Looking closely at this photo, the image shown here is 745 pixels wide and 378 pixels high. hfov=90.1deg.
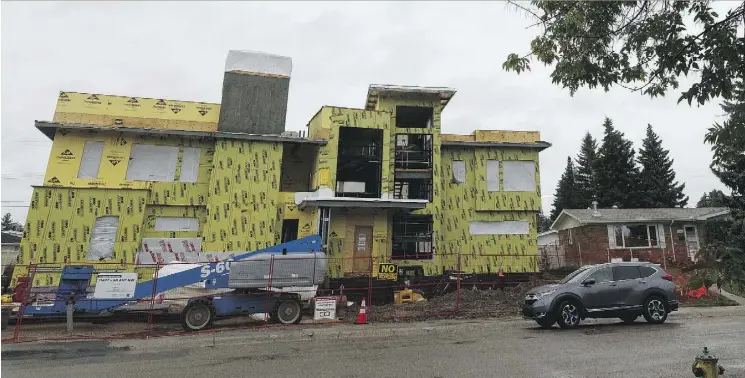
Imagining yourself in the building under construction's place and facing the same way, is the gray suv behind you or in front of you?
in front

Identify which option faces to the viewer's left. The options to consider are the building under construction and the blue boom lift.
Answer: the blue boom lift

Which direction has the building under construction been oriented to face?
toward the camera

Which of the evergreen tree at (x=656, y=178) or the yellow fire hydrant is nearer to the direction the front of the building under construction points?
the yellow fire hydrant

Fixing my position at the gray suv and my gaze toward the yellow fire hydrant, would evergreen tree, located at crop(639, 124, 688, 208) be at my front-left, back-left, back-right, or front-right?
back-left

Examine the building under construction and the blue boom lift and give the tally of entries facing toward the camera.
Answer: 1

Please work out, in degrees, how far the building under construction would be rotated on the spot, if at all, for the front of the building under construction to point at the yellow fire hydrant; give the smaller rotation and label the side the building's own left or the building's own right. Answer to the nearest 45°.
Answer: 0° — it already faces it

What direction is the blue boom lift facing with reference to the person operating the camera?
facing to the left of the viewer

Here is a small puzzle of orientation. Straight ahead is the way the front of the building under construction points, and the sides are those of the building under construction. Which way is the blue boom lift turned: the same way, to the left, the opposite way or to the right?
to the right
